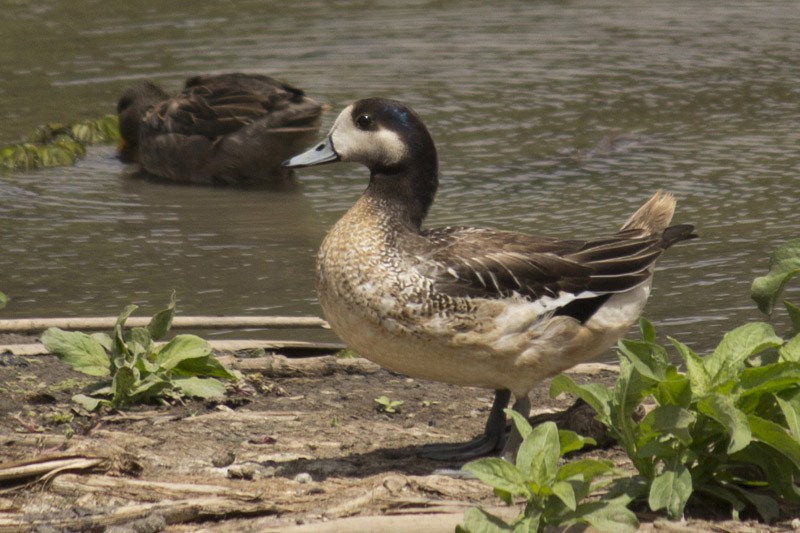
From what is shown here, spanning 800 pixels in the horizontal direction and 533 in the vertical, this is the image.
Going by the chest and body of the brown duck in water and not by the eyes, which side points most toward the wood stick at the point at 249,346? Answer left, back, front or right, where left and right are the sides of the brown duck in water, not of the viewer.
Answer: left

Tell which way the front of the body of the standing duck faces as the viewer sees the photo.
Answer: to the viewer's left

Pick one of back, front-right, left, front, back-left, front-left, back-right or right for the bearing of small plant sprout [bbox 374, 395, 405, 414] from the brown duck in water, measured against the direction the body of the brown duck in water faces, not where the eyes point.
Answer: left

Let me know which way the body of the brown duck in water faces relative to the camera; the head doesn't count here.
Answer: to the viewer's left

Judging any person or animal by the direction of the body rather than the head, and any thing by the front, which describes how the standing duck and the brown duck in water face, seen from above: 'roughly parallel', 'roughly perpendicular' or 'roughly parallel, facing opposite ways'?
roughly parallel

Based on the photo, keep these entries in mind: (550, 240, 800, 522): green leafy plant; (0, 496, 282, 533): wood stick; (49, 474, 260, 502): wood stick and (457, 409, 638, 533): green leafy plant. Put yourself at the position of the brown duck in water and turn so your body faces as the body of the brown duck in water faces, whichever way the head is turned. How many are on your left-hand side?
4

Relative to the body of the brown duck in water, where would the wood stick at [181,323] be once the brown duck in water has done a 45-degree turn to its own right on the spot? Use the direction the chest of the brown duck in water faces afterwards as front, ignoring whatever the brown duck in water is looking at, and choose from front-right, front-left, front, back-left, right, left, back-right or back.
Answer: back-left

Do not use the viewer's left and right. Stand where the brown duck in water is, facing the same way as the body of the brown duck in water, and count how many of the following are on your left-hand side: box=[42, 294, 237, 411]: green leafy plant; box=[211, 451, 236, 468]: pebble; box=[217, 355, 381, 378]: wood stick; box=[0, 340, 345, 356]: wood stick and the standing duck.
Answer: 5

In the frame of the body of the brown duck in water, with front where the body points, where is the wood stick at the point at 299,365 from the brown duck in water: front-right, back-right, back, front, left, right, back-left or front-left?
left

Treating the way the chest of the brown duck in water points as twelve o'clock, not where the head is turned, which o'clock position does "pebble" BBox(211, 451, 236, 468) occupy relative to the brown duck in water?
The pebble is roughly at 9 o'clock from the brown duck in water.

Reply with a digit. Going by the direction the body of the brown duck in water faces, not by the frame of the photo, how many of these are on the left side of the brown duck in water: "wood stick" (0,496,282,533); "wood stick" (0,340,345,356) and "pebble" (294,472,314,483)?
3

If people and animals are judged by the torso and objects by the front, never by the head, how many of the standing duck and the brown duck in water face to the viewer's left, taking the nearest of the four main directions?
2

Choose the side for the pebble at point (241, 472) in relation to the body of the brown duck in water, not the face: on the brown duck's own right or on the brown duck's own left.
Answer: on the brown duck's own left

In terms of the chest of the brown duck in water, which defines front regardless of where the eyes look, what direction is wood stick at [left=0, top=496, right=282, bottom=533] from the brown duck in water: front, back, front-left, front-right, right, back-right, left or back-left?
left

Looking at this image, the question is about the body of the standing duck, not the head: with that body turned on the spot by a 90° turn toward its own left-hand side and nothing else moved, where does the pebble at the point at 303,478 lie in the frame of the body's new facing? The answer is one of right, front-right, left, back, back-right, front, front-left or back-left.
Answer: front-right

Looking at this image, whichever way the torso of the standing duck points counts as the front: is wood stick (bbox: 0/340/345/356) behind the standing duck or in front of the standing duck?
in front
